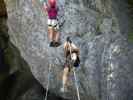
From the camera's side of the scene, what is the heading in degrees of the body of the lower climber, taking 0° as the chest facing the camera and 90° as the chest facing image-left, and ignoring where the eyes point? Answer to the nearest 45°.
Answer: approximately 180°
